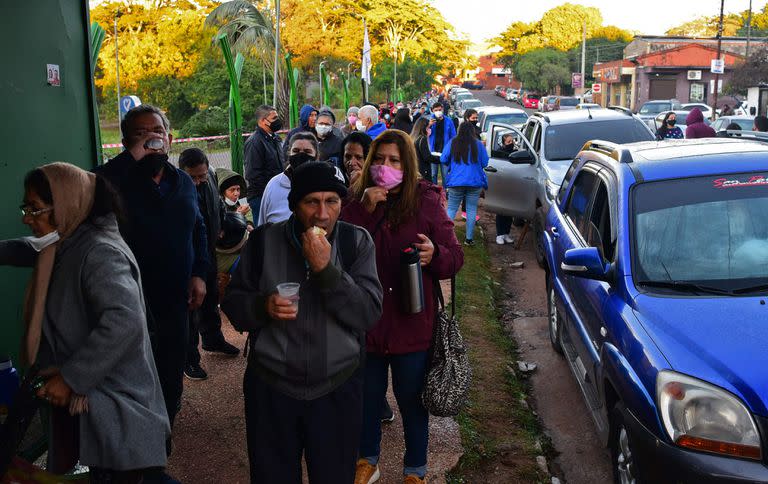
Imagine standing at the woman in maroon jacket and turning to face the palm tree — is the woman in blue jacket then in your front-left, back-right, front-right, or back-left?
front-right

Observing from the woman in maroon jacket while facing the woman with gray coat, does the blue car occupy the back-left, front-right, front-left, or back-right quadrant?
back-left

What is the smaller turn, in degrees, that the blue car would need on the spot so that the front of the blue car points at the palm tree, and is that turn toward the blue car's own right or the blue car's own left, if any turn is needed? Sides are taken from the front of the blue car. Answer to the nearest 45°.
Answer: approximately 180°

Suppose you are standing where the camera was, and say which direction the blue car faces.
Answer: facing the viewer and to the right of the viewer

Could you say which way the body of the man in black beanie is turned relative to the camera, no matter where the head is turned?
toward the camera

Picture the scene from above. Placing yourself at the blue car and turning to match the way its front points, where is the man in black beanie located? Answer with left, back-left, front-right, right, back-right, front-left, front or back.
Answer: right

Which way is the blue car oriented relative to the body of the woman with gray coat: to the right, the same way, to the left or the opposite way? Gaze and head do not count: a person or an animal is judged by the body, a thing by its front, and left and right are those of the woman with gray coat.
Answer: to the left

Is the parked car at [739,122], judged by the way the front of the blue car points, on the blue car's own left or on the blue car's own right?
on the blue car's own left

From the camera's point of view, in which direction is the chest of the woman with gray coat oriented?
to the viewer's left

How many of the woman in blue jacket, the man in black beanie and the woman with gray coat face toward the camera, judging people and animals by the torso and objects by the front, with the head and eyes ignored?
1

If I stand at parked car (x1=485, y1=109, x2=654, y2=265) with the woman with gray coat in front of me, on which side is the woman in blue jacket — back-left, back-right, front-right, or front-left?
front-right

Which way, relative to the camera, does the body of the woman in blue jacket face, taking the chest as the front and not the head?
away from the camera

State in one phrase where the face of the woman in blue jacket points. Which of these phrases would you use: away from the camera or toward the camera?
away from the camera
